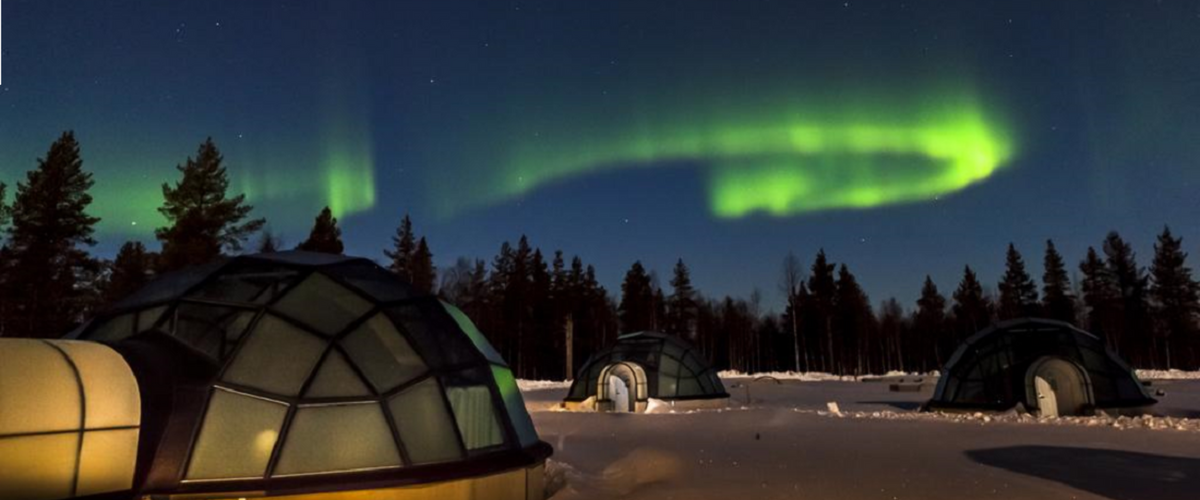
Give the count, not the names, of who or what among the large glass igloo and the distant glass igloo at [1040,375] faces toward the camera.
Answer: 1

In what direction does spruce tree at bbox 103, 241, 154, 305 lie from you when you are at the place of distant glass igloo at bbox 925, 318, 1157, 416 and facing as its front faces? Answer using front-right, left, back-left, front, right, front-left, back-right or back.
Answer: right

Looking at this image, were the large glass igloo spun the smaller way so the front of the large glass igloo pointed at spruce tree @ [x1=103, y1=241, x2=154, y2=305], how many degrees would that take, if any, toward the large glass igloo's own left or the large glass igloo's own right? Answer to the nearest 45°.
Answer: approximately 90° to the large glass igloo's own right

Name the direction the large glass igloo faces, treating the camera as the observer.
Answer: facing to the left of the viewer

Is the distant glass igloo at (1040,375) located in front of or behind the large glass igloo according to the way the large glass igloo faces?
behind

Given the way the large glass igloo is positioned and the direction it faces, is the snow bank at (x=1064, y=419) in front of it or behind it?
behind

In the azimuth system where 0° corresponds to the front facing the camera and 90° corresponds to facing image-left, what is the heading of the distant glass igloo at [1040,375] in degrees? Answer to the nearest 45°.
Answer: approximately 0°

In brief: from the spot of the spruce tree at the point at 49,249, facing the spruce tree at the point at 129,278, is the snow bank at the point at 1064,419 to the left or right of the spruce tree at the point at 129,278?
right

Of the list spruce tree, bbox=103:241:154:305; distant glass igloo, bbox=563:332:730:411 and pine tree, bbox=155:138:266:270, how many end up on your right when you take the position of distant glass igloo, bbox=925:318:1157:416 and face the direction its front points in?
3

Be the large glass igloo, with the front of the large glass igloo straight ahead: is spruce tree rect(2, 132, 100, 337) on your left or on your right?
on your right

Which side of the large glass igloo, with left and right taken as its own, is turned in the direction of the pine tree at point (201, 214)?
right
